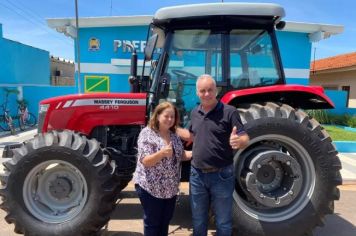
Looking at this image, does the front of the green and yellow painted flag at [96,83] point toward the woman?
yes

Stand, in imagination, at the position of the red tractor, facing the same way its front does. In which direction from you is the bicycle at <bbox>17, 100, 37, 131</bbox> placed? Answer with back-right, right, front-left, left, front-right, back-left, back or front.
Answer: front-right

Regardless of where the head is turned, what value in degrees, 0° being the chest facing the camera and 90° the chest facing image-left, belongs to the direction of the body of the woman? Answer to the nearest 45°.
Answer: approximately 315°

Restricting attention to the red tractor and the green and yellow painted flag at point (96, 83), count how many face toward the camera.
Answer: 1

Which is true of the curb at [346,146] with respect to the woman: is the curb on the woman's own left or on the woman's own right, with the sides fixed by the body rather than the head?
on the woman's own left

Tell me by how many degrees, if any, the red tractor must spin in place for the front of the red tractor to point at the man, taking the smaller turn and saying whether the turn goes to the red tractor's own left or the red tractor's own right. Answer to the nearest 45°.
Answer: approximately 45° to the red tractor's own left

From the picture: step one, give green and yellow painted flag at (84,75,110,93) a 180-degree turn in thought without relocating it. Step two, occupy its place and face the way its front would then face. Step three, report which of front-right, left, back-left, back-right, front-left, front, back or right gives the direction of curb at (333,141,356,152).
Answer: back-right

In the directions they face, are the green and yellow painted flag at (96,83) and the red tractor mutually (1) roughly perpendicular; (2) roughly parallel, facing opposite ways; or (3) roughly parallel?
roughly perpendicular

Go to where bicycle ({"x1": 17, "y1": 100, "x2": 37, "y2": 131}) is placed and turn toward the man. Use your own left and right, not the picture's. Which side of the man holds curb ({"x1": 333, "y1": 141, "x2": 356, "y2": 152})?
left

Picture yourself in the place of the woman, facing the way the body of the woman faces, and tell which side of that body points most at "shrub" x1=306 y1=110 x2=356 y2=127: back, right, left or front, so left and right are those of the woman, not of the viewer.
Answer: left

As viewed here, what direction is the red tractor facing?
to the viewer's left
